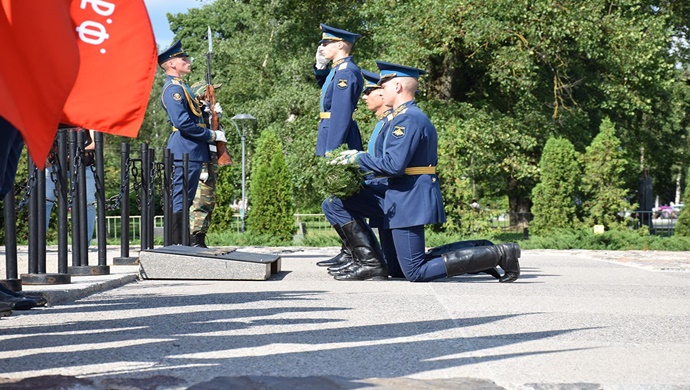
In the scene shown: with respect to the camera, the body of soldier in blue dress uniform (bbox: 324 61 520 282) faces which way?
to the viewer's left

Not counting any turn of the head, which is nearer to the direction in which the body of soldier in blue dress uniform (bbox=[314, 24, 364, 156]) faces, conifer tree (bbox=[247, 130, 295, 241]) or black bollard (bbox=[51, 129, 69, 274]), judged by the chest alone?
the black bollard

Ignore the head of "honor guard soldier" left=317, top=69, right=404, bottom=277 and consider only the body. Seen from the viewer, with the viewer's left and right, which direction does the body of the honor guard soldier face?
facing to the left of the viewer

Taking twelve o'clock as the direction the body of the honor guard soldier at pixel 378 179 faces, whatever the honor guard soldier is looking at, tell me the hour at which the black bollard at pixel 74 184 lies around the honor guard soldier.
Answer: The black bollard is roughly at 12 o'clock from the honor guard soldier.

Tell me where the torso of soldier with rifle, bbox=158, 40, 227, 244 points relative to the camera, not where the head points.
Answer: to the viewer's right

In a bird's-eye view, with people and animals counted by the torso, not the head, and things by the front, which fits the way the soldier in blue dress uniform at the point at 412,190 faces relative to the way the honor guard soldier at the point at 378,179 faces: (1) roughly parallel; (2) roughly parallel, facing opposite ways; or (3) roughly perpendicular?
roughly parallel

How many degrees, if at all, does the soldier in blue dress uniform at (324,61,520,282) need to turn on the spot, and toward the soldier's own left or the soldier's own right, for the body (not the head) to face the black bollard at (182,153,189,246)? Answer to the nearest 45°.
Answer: approximately 45° to the soldier's own right

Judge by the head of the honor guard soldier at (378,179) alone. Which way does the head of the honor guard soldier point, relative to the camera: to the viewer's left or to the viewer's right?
to the viewer's left

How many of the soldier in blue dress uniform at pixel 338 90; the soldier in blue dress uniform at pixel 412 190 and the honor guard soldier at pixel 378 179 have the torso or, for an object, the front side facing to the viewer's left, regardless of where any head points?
3

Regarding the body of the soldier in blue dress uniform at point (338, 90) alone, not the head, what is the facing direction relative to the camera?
to the viewer's left

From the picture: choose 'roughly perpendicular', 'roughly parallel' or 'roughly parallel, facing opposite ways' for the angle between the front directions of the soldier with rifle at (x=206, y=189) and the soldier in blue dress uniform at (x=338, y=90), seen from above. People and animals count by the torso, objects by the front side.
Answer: roughly parallel, facing opposite ways

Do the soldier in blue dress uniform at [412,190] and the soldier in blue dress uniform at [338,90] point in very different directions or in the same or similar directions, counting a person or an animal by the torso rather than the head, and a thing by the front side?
same or similar directions
